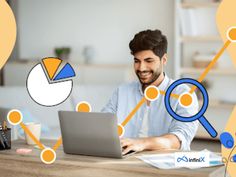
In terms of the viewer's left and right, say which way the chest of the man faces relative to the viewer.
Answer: facing the viewer and to the left of the viewer

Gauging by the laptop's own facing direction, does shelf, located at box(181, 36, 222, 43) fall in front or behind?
in front

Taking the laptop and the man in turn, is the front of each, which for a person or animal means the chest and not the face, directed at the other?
yes

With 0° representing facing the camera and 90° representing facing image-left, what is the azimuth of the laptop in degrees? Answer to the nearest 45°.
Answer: approximately 225°

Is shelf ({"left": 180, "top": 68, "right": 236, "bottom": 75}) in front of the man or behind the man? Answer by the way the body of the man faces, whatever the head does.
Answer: behind

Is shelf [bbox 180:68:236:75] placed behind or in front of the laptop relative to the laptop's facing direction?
in front

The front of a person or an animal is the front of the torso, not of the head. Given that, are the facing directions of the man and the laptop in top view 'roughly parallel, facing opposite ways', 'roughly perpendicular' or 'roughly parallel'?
roughly parallel, facing opposite ways

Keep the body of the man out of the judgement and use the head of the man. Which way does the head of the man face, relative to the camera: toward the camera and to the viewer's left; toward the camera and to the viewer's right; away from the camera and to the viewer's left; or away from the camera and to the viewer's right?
toward the camera and to the viewer's left

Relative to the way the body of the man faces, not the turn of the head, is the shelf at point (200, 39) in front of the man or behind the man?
behind
